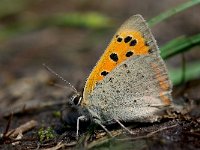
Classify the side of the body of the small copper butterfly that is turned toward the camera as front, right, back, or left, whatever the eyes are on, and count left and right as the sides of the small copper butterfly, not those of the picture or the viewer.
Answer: left

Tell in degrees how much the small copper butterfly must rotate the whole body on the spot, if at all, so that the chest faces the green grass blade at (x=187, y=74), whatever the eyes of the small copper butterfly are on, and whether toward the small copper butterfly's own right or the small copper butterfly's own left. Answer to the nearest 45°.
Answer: approximately 135° to the small copper butterfly's own right
